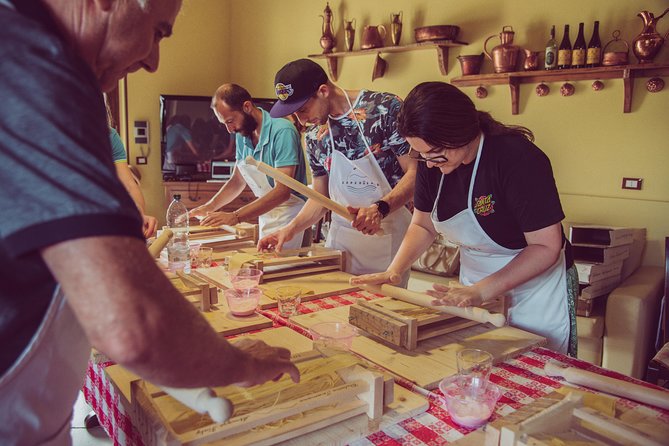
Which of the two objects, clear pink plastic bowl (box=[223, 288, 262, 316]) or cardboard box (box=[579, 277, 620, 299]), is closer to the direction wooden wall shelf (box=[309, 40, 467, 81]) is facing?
the clear pink plastic bowl

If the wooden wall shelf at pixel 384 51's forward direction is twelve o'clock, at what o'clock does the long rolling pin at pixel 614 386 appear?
The long rolling pin is roughly at 10 o'clock from the wooden wall shelf.

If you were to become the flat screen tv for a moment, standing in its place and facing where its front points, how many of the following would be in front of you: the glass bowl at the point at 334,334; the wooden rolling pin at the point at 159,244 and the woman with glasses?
3

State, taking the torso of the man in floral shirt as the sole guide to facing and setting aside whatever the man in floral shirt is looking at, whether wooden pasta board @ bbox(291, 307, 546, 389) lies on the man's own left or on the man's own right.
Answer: on the man's own left

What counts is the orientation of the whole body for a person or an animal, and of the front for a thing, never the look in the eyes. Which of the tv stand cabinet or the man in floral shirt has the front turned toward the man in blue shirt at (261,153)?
the tv stand cabinet

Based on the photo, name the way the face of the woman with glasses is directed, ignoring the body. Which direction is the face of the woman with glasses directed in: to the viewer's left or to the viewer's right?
to the viewer's left

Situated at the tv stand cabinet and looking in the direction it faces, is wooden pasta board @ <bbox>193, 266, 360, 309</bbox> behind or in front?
in front

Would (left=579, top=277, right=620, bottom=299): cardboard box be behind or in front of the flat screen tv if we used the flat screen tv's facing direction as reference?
in front

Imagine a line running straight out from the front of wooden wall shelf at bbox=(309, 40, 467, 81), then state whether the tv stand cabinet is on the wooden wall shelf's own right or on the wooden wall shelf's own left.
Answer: on the wooden wall shelf's own right

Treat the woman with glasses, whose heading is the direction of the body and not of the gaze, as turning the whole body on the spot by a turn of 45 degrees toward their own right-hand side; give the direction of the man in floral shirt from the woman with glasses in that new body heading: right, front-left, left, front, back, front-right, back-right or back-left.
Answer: front-right

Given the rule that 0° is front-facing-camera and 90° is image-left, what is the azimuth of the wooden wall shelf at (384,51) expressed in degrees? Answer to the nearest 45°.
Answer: approximately 45°

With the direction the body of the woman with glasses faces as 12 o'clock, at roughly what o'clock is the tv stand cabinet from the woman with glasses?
The tv stand cabinet is roughly at 3 o'clock from the woman with glasses.

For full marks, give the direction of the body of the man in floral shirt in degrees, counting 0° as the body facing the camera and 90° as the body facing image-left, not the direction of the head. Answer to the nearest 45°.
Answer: approximately 45°

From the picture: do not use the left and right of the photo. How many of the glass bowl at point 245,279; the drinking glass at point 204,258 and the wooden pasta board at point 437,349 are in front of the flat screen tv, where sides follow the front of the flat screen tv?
3
